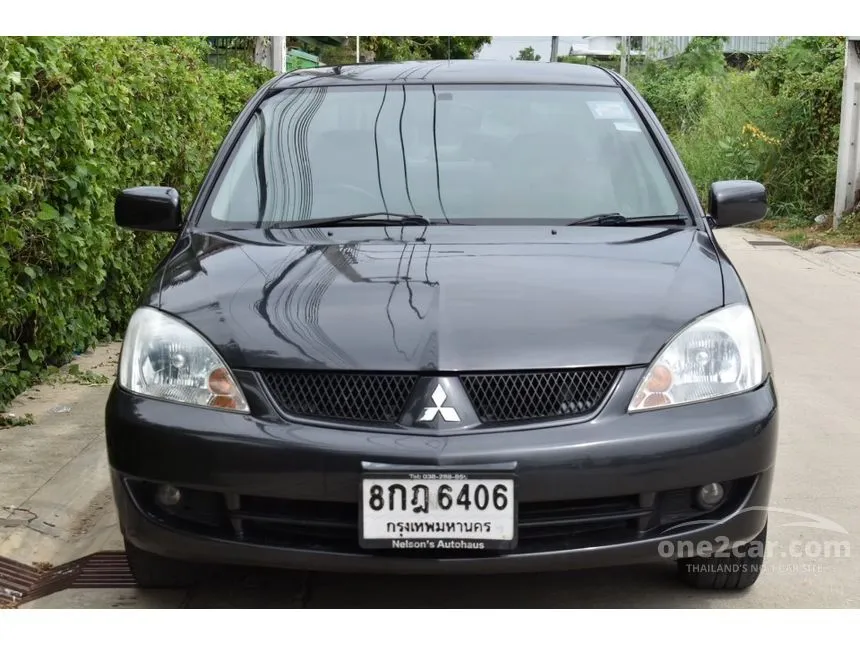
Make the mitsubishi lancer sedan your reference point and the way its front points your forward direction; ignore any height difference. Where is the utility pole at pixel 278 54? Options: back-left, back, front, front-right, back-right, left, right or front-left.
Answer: back

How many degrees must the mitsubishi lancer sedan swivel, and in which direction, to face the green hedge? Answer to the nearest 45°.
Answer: approximately 135° to its right

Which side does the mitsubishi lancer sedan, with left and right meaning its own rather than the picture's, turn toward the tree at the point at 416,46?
back

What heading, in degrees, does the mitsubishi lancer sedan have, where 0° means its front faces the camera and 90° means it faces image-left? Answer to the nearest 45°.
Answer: approximately 0°

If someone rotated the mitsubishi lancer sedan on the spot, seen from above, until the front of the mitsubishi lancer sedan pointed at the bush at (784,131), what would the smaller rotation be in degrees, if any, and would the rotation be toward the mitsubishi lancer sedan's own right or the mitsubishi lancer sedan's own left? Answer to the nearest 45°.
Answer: approximately 180°
